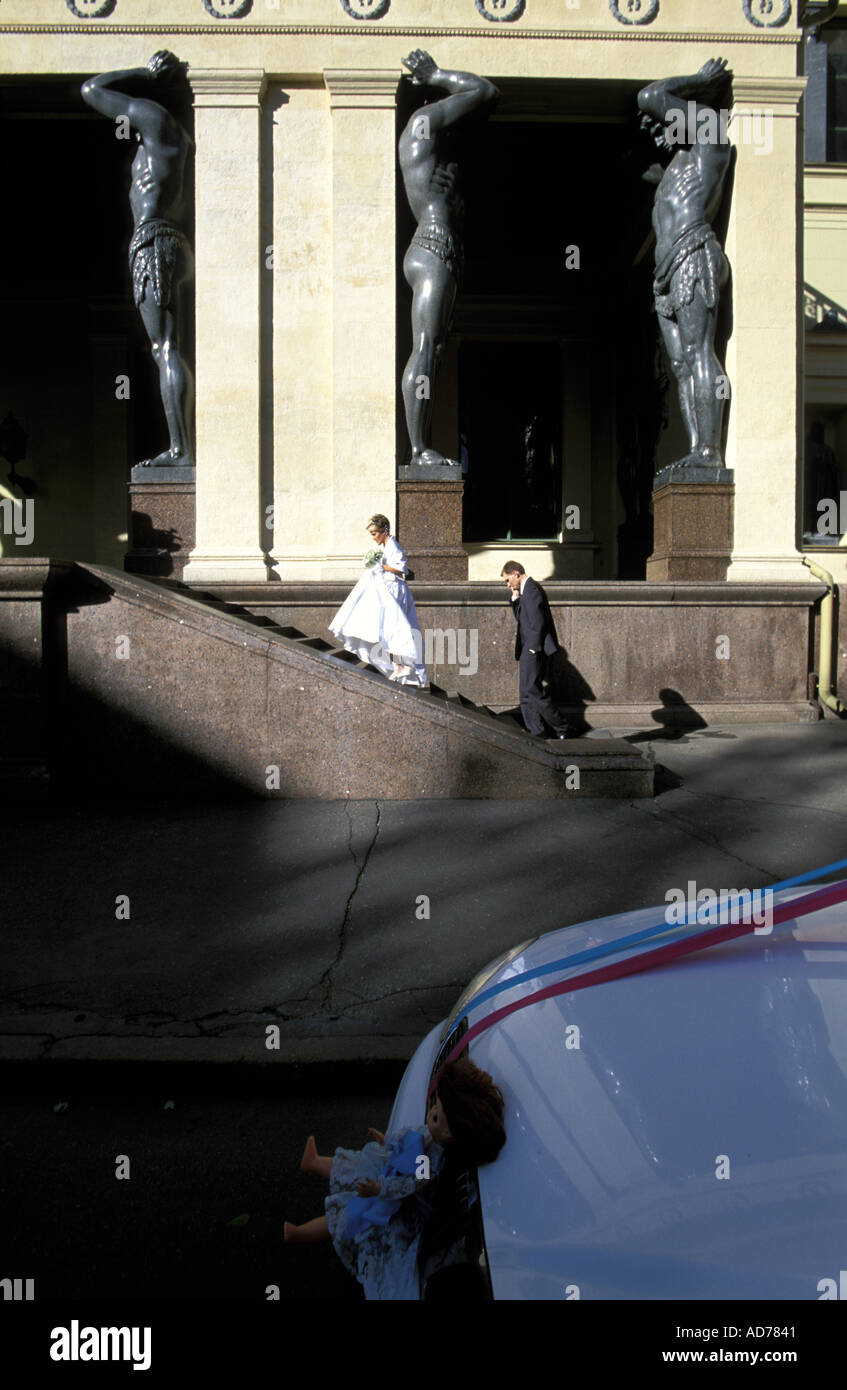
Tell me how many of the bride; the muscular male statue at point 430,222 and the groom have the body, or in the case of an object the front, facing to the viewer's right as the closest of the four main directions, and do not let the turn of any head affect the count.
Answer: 1

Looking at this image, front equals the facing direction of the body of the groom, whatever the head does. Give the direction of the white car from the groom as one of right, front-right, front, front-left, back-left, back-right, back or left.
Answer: left

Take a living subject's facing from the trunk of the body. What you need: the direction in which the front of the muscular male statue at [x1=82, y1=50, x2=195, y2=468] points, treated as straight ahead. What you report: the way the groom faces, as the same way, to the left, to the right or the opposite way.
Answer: the same way

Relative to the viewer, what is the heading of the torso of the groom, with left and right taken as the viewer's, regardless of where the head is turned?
facing to the left of the viewer
